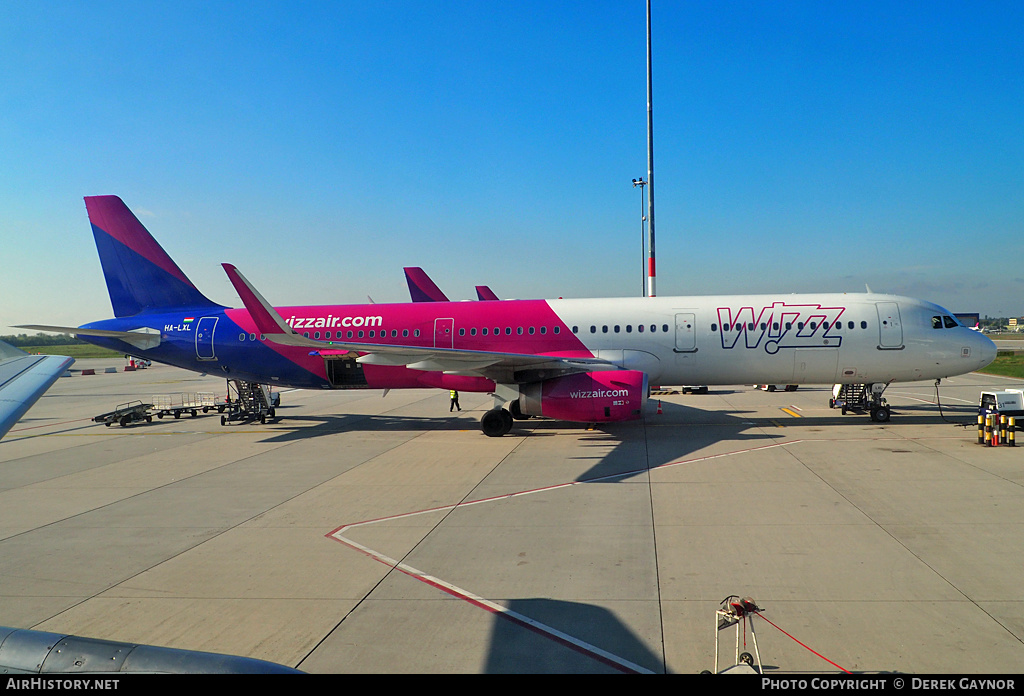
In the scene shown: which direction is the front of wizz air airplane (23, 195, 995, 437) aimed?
to the viewer's right

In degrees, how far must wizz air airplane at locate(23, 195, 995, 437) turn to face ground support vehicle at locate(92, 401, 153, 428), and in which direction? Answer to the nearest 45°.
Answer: approximately 180°

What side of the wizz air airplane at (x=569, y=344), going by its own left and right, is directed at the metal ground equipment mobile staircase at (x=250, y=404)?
back

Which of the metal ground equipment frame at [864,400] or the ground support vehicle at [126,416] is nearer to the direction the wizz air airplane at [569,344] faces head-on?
the metal ground equipment frame

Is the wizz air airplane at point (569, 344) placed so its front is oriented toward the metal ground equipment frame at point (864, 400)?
yes
